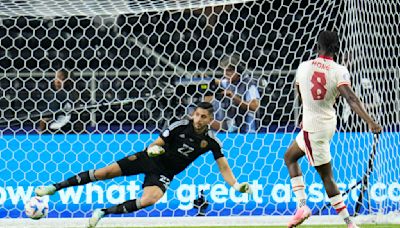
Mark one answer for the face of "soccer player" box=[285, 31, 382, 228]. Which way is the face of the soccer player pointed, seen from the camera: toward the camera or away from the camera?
away from the camera

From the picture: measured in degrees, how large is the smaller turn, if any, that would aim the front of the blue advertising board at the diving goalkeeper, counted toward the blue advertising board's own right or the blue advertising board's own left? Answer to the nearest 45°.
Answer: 0° — it already faces them

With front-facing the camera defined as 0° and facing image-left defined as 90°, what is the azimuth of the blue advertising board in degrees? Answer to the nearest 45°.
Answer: approximately 0°

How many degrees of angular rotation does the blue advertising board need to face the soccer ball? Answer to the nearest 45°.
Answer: approximately 45° to its right
